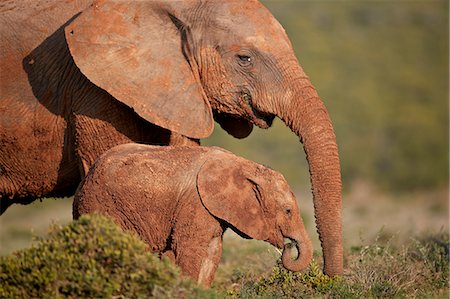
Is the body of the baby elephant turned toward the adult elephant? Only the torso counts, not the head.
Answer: no

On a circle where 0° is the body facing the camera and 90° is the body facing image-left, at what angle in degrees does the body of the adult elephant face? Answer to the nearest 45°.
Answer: approximately 270°

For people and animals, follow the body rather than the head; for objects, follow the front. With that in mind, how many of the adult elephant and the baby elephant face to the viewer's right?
2

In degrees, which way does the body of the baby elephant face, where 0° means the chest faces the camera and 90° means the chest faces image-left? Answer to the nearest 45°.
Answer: approximately 270°

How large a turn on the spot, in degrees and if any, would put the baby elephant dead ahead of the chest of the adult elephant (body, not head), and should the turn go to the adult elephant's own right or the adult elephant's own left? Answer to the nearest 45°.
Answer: approximately 45° to the adult elephant's own right

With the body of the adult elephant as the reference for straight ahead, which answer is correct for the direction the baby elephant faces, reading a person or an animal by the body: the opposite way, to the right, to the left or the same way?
the same way
